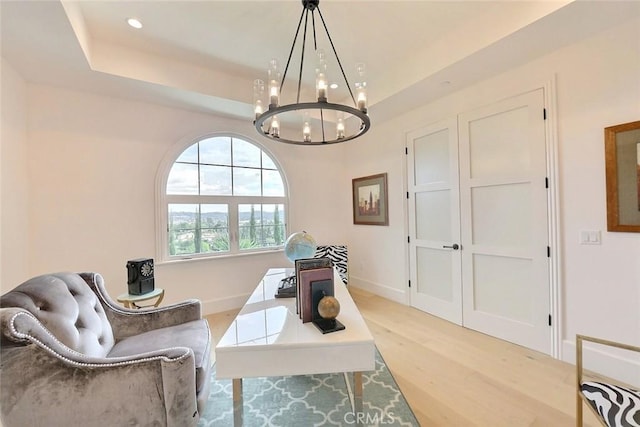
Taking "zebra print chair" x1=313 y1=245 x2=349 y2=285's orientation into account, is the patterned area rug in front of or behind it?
in front

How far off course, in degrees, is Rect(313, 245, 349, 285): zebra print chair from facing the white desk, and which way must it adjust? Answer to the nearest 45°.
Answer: approximately 45° to its left

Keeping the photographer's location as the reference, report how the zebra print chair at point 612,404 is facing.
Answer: facing the viewer and to the left of the viewer

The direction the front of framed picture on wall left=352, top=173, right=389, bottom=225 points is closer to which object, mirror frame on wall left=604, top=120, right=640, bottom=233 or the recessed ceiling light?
the recessed ceiling light

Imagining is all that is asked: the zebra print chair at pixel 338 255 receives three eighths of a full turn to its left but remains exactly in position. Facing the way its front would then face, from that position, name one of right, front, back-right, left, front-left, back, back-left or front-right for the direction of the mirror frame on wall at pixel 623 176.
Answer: front-right

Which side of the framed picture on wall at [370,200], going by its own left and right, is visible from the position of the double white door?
left

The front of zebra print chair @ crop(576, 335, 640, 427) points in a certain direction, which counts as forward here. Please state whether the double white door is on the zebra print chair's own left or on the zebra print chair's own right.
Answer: on the zebra print chair's own right

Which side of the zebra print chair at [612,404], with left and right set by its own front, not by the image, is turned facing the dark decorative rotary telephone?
front

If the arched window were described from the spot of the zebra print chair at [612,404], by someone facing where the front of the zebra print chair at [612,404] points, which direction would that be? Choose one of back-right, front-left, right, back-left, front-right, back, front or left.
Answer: front-right

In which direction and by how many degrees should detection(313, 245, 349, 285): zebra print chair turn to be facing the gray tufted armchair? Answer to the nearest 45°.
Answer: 0° — it already faces it

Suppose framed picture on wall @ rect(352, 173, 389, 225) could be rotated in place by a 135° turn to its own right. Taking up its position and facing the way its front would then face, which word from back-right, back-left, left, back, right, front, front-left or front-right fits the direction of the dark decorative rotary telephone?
back-left
